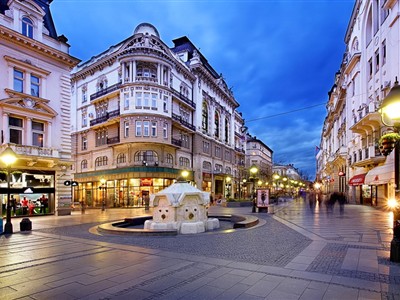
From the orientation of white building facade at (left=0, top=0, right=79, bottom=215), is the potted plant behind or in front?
in front

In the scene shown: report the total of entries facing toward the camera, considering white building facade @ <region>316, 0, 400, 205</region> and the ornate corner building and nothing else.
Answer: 1

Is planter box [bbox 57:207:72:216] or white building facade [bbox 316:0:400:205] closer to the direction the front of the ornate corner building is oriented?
the planter box

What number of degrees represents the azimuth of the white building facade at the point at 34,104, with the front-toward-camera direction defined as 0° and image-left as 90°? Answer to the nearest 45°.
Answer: approximately 315°

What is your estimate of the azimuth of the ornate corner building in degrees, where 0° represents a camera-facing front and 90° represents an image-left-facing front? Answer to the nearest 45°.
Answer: approximately 0°

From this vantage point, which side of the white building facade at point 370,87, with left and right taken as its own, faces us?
left

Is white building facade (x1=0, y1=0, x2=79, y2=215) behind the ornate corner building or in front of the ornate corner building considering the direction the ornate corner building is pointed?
in front

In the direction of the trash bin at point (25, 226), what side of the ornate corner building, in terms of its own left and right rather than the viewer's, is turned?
front

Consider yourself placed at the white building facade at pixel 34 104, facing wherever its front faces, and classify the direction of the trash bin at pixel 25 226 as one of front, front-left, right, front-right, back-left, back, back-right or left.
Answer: front-right

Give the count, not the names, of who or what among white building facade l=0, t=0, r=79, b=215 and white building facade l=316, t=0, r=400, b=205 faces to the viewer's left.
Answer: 1

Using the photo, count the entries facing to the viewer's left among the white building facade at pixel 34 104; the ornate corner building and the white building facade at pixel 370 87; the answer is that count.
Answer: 1

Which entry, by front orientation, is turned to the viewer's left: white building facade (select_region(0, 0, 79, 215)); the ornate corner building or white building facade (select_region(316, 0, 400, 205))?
white building facade (select_region(316, 0, 400, 205))
